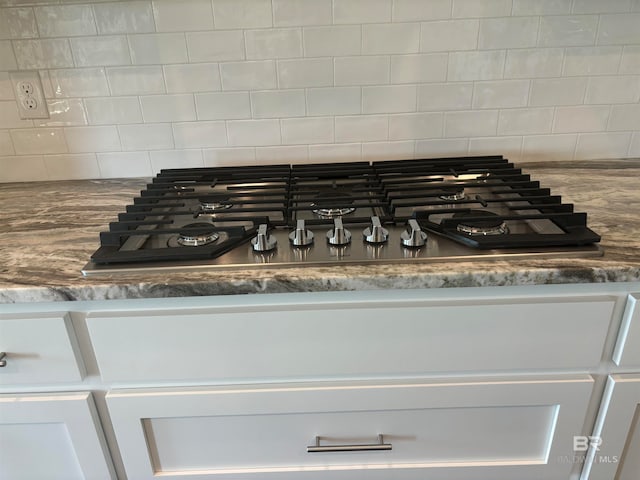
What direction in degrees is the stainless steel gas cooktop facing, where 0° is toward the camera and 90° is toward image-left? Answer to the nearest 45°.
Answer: approximately 0°

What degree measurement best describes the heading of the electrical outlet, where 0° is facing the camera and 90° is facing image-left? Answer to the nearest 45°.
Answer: approximately 0°

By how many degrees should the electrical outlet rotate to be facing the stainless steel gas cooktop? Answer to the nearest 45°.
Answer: approximately 45° to its left

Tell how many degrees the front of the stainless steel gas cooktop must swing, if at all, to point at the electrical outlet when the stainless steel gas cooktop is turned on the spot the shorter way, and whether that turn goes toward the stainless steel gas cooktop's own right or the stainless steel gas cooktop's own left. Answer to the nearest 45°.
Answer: approximately 135° to the stainless steel gas cooktop's own right

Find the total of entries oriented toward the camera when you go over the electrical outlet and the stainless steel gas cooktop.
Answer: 2
